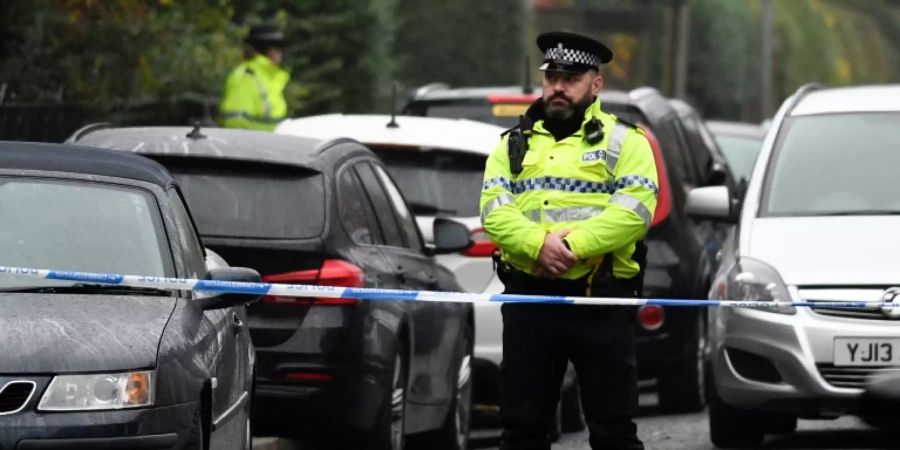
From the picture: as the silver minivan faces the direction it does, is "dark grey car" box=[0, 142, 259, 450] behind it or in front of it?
in front

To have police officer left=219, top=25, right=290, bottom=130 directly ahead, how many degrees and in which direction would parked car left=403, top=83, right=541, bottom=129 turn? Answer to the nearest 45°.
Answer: approximately 45° to its left

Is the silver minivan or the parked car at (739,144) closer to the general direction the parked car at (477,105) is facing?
the parked car

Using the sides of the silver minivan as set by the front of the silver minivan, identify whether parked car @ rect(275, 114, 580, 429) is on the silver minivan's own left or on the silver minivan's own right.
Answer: on the silver minivan's own right

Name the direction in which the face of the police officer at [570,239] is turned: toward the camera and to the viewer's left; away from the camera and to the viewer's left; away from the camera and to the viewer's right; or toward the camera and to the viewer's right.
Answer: toward the camera and to the viewer's left

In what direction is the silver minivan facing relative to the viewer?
toward the camera

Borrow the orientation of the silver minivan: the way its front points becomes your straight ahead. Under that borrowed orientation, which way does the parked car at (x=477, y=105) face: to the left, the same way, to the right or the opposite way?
the opposite way

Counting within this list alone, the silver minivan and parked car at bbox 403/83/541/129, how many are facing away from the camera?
1

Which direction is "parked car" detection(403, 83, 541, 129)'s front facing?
away from the camera

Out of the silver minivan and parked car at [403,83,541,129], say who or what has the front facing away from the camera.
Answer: the parked car

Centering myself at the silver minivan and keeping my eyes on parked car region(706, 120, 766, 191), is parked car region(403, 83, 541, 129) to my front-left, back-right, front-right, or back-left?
front-left
